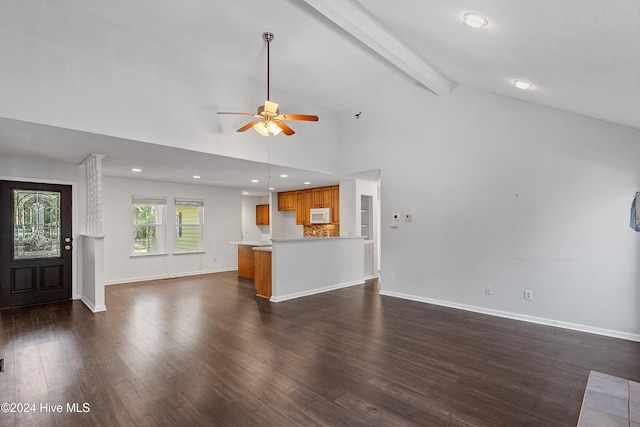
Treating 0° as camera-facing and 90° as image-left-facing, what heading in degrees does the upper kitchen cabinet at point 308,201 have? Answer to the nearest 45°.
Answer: approximately 45°

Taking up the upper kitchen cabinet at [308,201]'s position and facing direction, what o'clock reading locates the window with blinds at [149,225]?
The window with blinds is roughly at 1 o'clock from the upper kitchen cabinet.

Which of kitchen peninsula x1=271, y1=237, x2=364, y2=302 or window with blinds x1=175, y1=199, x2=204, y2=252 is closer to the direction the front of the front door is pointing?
the kitchen peninsula

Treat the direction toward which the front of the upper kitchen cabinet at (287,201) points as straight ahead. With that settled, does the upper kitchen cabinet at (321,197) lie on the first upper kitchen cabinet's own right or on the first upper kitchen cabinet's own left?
on the first upper kitchen cabinet's own left

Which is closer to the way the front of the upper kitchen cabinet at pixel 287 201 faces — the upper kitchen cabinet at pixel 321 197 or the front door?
the front door

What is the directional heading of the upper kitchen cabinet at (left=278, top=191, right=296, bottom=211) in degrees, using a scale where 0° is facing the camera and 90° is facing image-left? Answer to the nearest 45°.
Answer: approximately 45°
